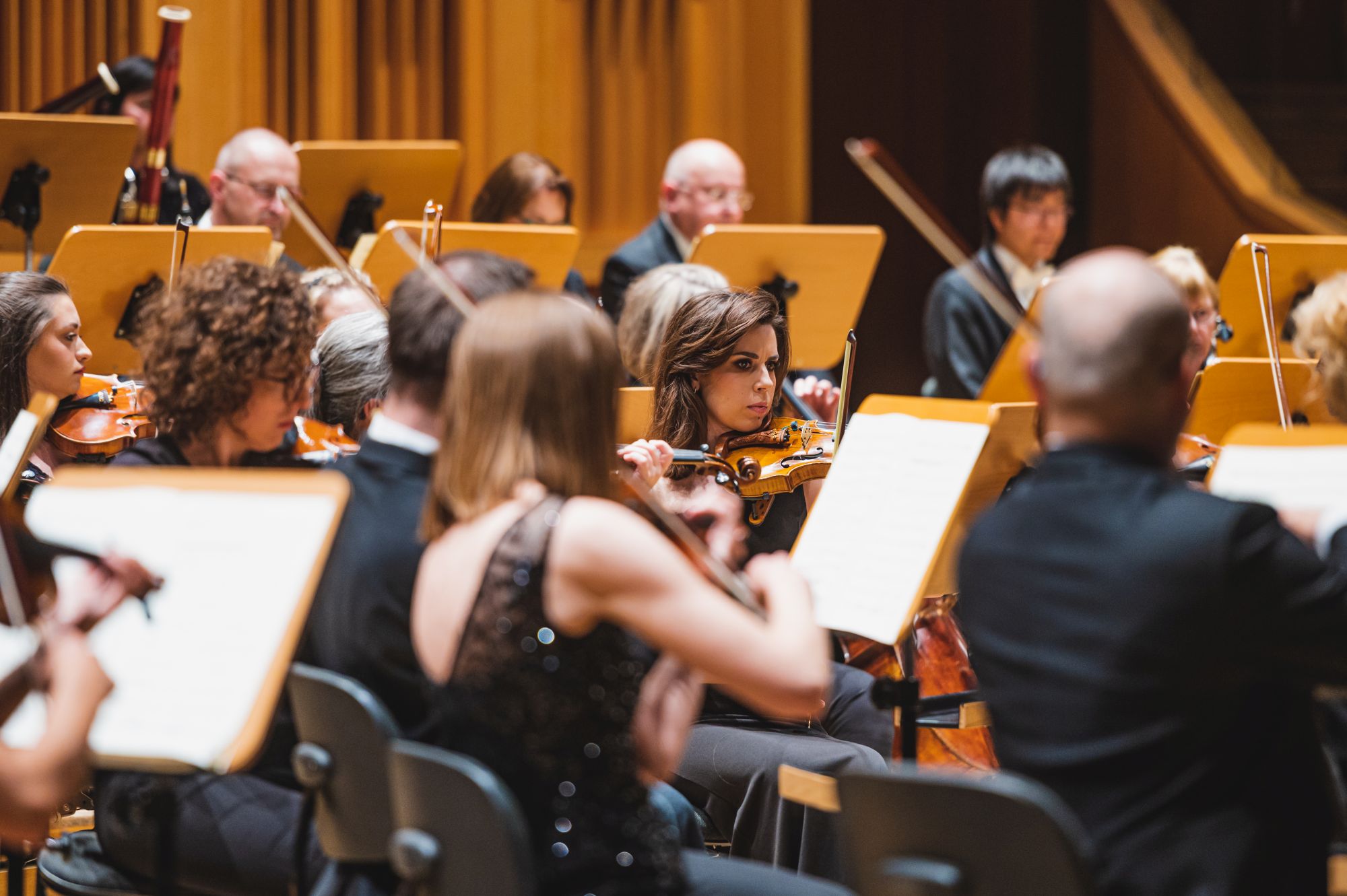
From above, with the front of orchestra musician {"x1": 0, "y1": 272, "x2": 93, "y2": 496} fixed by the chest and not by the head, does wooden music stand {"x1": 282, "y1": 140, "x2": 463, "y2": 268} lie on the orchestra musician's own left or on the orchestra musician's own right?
on the orchestra musician's own left

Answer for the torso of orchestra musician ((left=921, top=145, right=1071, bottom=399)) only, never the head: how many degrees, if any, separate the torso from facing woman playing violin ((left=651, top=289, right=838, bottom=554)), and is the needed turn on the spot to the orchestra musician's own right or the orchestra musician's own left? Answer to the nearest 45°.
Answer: approximately 45° to the orchestra musician's own right

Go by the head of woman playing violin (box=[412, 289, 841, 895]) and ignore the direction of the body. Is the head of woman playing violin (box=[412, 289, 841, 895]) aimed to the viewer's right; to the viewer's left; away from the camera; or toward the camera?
away from the camera

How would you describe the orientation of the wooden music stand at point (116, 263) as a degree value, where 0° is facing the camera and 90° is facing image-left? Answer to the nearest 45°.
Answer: approximately 180°

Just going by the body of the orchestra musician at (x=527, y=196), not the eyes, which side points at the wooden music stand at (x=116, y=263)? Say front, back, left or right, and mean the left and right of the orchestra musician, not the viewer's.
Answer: right

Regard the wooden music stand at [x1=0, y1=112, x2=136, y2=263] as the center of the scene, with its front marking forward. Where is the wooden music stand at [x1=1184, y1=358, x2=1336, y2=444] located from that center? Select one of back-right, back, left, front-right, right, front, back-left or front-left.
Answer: back-right

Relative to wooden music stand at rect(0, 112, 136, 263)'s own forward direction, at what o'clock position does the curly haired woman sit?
The curly haired woman is roughly at 6 o'clock from the wooden music stand.

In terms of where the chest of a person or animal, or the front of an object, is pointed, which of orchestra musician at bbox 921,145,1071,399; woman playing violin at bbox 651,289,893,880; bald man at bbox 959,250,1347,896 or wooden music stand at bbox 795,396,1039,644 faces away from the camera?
the bald man

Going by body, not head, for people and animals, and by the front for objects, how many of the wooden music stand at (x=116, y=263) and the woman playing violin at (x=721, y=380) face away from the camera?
1

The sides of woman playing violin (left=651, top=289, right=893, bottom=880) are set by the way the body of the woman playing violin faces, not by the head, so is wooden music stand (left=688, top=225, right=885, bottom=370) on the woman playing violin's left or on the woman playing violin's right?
on the woman playing violin's left

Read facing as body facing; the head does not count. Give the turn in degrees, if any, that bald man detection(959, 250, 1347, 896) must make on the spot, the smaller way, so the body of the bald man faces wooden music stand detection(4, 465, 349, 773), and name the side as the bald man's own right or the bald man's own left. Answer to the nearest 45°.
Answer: approximately 90° to the bald man's own left

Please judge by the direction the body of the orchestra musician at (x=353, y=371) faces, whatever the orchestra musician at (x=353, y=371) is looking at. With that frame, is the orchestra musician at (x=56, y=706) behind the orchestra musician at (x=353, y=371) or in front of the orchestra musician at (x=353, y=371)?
behind
